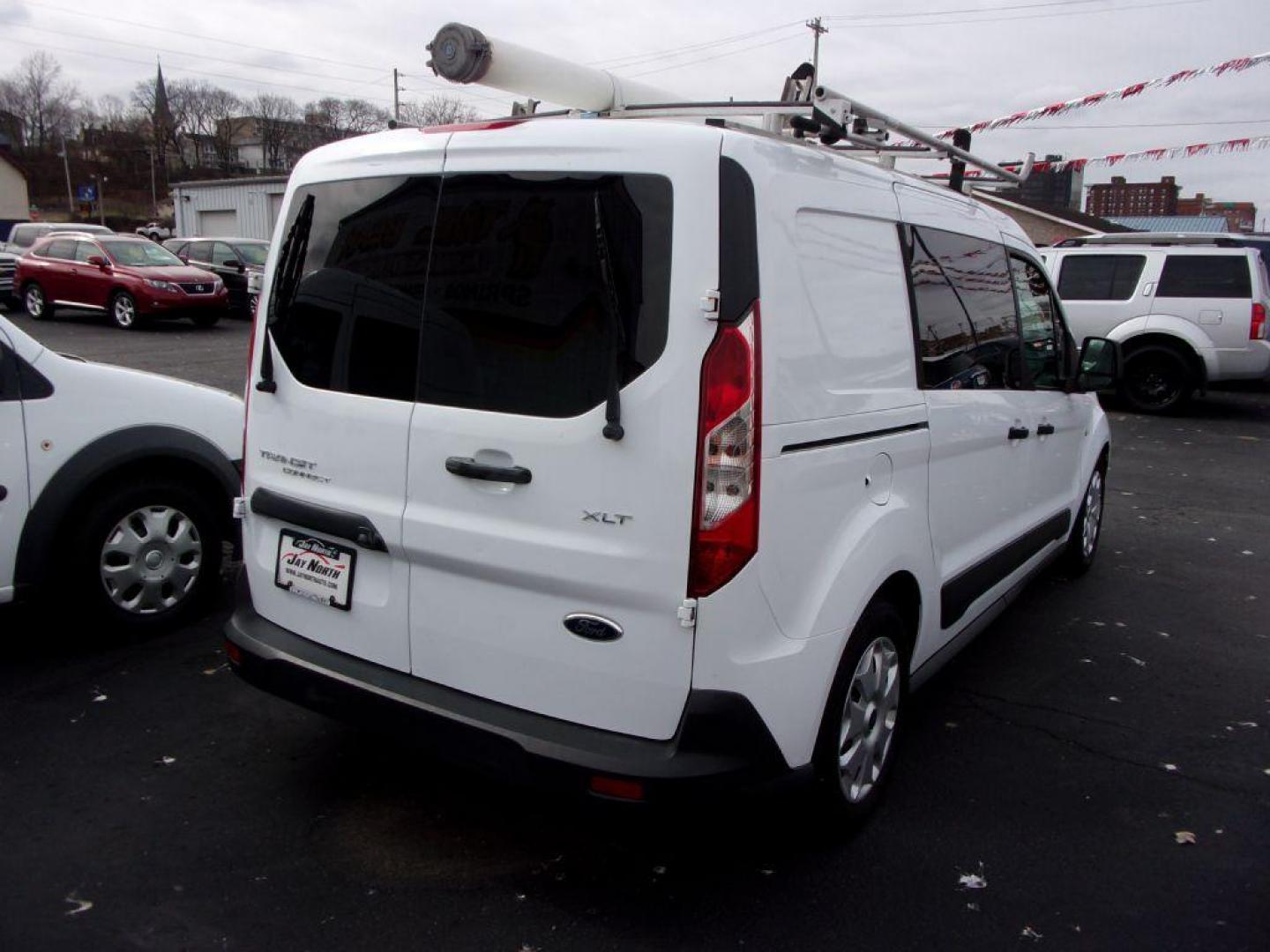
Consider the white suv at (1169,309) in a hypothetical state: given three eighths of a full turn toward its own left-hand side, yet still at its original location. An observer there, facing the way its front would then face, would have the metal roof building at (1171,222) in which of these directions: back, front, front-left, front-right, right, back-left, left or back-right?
back-left

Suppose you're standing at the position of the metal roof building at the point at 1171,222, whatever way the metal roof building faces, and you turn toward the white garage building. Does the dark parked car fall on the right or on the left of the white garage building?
left

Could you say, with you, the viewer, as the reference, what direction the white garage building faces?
facing the viewer

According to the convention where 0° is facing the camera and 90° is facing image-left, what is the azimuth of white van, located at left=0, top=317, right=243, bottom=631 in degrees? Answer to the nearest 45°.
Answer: approximately 270°

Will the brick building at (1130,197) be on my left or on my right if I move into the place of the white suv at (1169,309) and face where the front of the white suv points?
on my right

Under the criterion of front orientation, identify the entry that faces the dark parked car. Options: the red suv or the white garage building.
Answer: the white garage building

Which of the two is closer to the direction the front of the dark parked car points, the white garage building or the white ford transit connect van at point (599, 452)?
the white ford transit connect van

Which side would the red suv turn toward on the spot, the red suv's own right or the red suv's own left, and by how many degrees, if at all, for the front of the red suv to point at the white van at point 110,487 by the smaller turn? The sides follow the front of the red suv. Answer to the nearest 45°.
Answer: approximately 45° to the red suv's own right

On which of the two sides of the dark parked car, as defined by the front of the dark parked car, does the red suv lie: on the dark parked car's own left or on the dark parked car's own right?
on the dark parked car's own right

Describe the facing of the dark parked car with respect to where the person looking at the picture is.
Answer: facing the viewer and to the right of the viewer

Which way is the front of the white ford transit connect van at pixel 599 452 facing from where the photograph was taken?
facing away from the viewer and to the right of the viewer

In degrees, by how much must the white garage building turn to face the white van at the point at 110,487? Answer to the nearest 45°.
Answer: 0° — it already faces it

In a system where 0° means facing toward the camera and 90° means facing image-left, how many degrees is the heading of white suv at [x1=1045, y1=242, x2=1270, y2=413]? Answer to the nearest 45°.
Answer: approximately 90°

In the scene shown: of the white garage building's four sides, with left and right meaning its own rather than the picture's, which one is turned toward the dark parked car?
front
